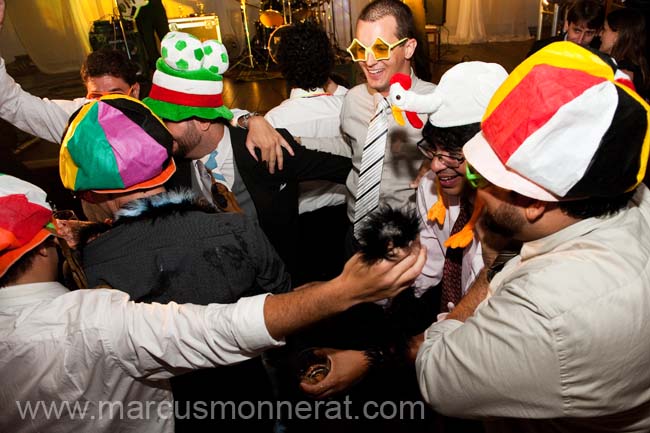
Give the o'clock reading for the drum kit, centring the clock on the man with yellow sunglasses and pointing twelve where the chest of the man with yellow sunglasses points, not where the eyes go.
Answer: The drum kit is roughly at 4 o'clock from the man with yellow sunglasses.

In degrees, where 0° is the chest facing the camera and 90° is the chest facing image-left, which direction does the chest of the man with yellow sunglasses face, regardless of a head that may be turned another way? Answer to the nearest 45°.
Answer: approximately 45°

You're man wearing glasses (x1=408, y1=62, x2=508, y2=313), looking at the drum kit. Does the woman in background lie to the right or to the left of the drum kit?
right

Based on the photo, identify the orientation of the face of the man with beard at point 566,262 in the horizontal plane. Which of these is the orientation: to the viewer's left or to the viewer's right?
to the viewer's left

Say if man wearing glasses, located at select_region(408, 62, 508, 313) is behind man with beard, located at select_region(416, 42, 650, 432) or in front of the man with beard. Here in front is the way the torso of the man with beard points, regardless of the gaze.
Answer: in front
